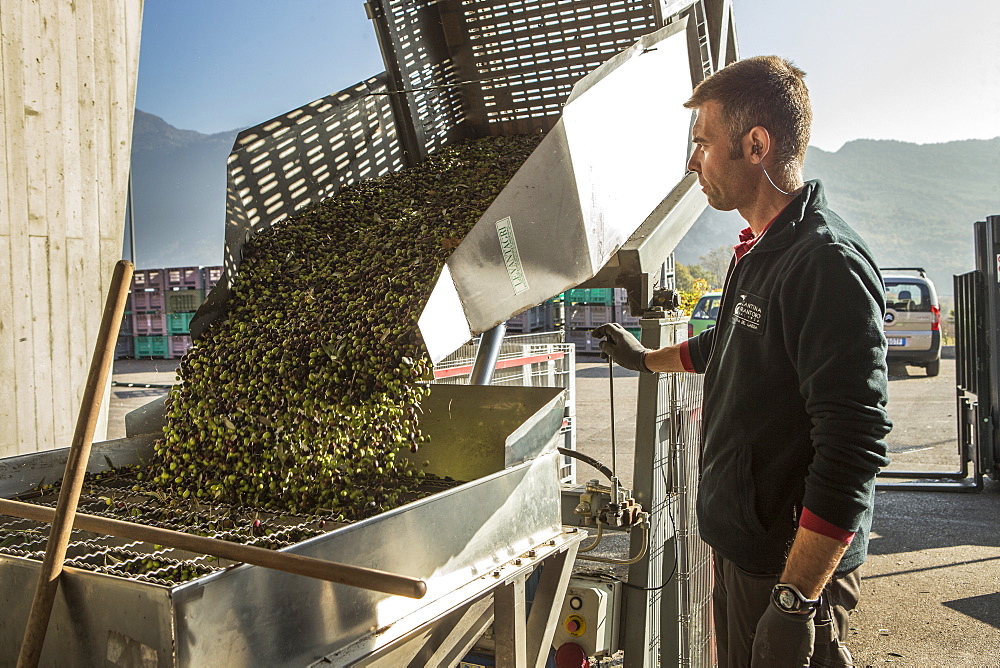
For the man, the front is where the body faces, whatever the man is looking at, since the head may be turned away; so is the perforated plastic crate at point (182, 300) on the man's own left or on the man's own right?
on the man's own right

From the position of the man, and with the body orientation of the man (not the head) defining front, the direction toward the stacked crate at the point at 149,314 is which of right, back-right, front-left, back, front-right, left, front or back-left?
front-right

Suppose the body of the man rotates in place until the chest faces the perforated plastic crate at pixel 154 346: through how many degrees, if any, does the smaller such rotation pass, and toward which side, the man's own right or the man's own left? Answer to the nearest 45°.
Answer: approximately 45° to the man's own right

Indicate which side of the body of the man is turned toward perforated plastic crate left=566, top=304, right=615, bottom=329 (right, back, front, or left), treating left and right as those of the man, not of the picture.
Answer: right

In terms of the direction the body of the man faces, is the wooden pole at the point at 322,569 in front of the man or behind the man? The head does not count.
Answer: in front

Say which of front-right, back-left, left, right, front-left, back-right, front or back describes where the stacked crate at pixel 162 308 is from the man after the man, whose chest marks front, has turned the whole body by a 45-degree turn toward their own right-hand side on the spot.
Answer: front

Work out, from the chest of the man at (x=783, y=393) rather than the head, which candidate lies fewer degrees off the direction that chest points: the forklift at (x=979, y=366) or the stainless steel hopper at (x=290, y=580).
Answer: the stainless steel hopper

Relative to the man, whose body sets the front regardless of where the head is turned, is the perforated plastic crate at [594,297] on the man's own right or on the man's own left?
on the man's own right

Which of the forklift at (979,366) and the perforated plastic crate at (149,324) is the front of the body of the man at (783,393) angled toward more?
the perforated plastic crate

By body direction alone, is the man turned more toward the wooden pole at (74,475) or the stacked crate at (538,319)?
the wooden pole

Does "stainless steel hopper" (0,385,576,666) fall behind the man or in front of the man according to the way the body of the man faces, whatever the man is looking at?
in front

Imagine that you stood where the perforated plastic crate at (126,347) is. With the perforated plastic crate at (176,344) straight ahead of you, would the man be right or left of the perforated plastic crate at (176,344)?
right

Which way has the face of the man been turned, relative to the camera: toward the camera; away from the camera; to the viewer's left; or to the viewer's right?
to the viewer's left

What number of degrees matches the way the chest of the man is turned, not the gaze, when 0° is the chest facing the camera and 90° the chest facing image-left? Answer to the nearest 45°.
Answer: approximately 90°
